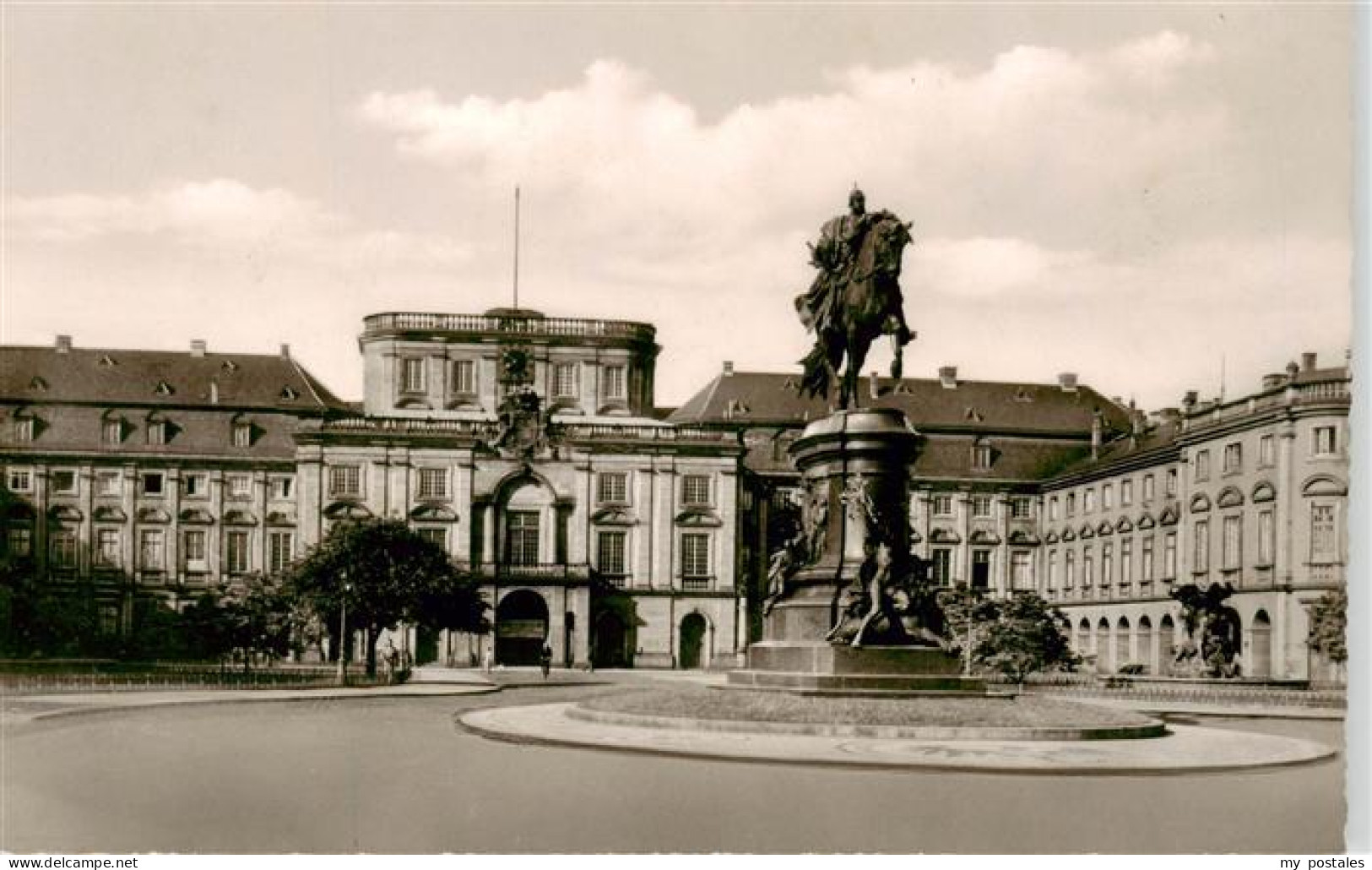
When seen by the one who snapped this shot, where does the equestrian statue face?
facing the viewer and to the right of the viewer

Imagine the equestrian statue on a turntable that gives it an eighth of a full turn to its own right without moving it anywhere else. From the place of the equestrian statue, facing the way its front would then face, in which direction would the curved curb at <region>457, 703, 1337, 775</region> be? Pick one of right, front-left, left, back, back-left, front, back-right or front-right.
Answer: front

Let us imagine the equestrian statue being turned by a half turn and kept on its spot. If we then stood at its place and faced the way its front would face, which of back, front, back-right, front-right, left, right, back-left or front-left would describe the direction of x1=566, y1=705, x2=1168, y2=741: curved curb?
back-left

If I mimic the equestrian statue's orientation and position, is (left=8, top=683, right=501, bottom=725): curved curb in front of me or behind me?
behind
